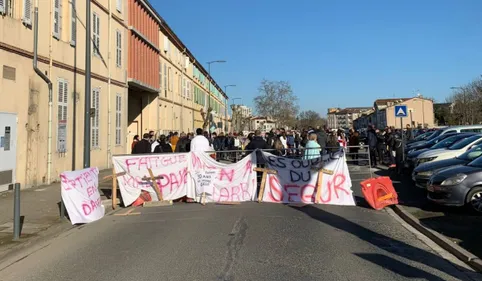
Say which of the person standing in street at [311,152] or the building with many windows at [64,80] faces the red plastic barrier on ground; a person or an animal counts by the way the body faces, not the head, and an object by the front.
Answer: the building with many windows

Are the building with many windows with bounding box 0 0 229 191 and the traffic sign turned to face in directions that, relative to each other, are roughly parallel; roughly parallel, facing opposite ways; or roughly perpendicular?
roughly perpendicular

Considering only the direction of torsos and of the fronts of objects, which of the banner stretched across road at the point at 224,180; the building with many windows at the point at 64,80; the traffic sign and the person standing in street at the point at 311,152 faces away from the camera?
the person standing in street

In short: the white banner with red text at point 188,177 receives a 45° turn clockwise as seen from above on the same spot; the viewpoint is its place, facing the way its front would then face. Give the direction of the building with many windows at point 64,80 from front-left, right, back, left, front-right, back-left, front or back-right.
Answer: right

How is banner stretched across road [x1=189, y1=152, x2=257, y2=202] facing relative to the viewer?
toward the camera

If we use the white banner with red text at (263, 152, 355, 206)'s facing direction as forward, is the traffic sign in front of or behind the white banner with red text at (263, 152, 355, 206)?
behind

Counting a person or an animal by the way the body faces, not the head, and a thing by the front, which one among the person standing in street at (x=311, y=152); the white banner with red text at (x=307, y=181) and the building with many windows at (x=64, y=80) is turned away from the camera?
the person standing in street

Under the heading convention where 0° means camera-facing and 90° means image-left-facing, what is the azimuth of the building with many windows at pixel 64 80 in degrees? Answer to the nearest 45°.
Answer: approximately 315°

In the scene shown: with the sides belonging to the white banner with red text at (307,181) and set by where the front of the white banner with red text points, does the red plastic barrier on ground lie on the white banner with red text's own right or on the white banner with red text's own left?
on the white banner with red text's own left

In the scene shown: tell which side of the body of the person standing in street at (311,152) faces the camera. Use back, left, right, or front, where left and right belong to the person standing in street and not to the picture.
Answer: back

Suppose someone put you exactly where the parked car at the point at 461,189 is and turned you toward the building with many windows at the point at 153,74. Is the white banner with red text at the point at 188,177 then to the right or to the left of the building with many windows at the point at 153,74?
left

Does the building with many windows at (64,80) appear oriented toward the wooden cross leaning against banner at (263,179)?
yes

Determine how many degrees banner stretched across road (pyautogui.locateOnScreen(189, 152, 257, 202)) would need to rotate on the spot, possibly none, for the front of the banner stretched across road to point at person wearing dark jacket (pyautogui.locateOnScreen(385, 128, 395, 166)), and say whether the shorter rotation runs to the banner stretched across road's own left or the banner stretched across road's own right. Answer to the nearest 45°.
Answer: approximately 135° to the banner stretched across road's own left

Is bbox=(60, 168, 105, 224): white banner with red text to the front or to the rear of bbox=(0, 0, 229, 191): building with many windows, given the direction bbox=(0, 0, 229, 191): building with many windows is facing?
to the front
